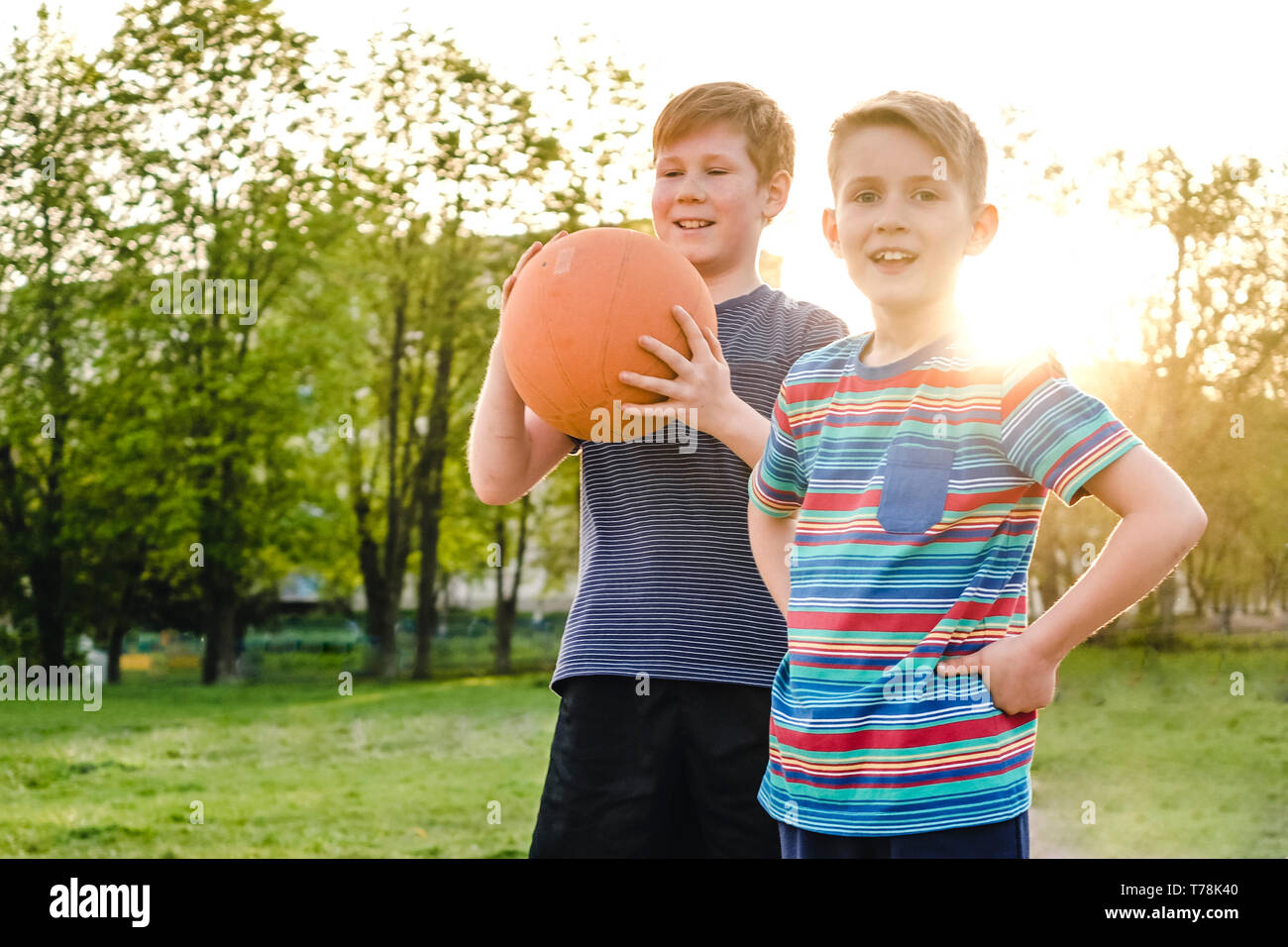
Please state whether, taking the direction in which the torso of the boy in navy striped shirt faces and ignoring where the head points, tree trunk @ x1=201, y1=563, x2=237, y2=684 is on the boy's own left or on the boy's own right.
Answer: on the boy's own right

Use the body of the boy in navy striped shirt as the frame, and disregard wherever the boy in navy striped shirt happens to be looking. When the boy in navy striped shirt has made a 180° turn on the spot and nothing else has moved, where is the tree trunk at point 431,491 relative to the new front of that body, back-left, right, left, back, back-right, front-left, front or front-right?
front-left

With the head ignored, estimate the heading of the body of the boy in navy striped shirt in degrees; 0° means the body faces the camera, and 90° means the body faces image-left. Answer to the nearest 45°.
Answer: approximately 45°

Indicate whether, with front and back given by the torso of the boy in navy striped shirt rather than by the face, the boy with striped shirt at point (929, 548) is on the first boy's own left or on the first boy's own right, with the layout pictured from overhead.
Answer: on the first boy's own left

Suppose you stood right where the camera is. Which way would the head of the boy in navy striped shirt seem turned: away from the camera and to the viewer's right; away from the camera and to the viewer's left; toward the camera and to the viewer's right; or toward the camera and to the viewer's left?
toward the camera and to the viewer's left

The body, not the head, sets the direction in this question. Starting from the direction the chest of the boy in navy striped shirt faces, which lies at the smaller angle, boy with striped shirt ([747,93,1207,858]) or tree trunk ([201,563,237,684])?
the boy with striped shirt
